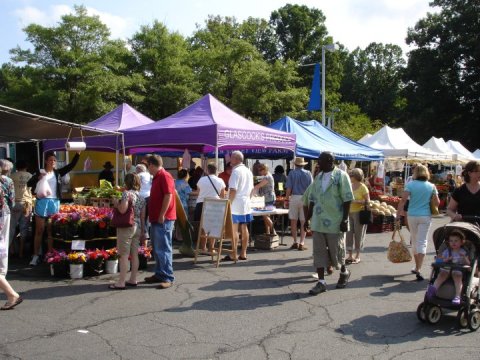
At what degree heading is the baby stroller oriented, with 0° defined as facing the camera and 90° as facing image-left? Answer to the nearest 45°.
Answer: approximately 45°

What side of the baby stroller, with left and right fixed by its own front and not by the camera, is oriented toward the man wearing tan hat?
right

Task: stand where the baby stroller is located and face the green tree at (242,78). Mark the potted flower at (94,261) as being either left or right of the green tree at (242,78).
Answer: left

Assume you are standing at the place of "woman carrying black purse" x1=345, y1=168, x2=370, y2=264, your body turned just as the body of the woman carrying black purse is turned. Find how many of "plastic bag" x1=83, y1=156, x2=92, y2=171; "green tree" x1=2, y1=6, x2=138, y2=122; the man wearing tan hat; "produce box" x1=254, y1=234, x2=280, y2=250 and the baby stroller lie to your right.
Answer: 4

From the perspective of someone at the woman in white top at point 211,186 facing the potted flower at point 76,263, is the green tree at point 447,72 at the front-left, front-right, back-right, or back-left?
back-right

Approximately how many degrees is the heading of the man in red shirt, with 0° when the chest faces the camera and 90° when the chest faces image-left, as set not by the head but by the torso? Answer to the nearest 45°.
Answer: approximately 90°

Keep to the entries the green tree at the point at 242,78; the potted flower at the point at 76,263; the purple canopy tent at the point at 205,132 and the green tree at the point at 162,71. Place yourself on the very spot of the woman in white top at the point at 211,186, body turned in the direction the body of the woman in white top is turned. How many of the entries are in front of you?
3

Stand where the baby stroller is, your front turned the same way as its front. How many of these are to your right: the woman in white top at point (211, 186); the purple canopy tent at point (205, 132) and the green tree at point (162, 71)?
3

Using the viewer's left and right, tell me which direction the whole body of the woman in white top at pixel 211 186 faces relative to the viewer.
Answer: facing away from the viewer

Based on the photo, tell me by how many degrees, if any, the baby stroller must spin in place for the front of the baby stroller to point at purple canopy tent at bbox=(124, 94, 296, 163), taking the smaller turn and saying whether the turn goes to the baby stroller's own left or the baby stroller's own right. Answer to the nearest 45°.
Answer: approximately 90° to the baby stroller's own right

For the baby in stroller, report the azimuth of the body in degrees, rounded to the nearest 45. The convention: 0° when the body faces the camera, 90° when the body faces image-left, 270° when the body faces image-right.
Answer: approximately 0°
